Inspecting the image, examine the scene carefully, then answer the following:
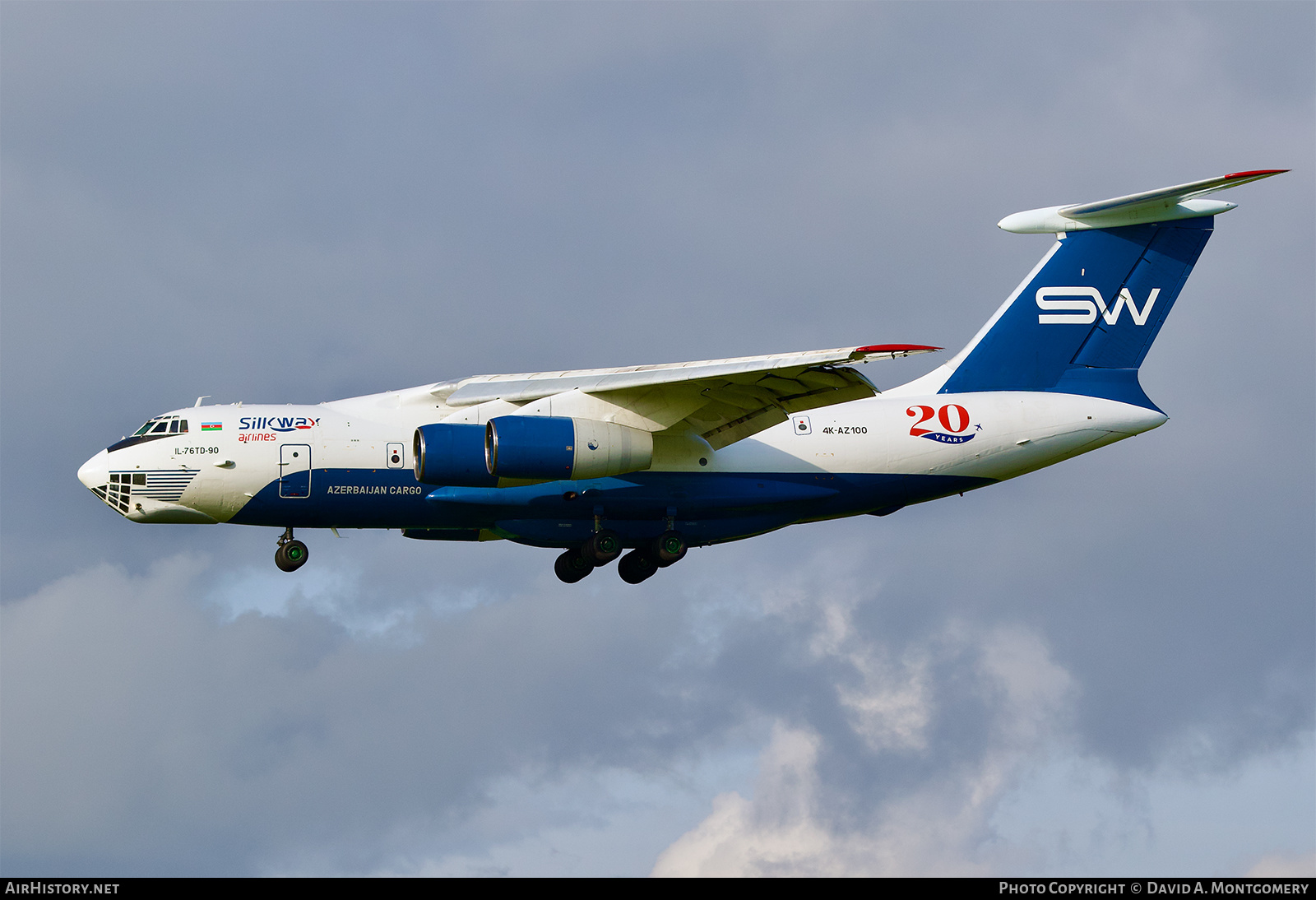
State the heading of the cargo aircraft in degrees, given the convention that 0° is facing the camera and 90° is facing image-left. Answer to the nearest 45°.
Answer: approximately 90°
